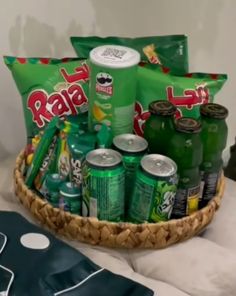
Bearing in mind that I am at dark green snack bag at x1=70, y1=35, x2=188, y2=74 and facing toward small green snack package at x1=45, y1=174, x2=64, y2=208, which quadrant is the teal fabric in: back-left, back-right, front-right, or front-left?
front-left

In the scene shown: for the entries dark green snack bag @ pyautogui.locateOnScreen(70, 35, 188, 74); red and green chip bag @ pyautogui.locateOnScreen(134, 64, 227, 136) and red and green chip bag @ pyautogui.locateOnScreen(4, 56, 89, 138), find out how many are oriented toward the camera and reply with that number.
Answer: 3

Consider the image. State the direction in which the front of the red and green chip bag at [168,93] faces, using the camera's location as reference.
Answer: facing the viewer

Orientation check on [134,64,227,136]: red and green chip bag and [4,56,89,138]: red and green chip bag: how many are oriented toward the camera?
2

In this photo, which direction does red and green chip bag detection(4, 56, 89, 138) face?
toward the camera
